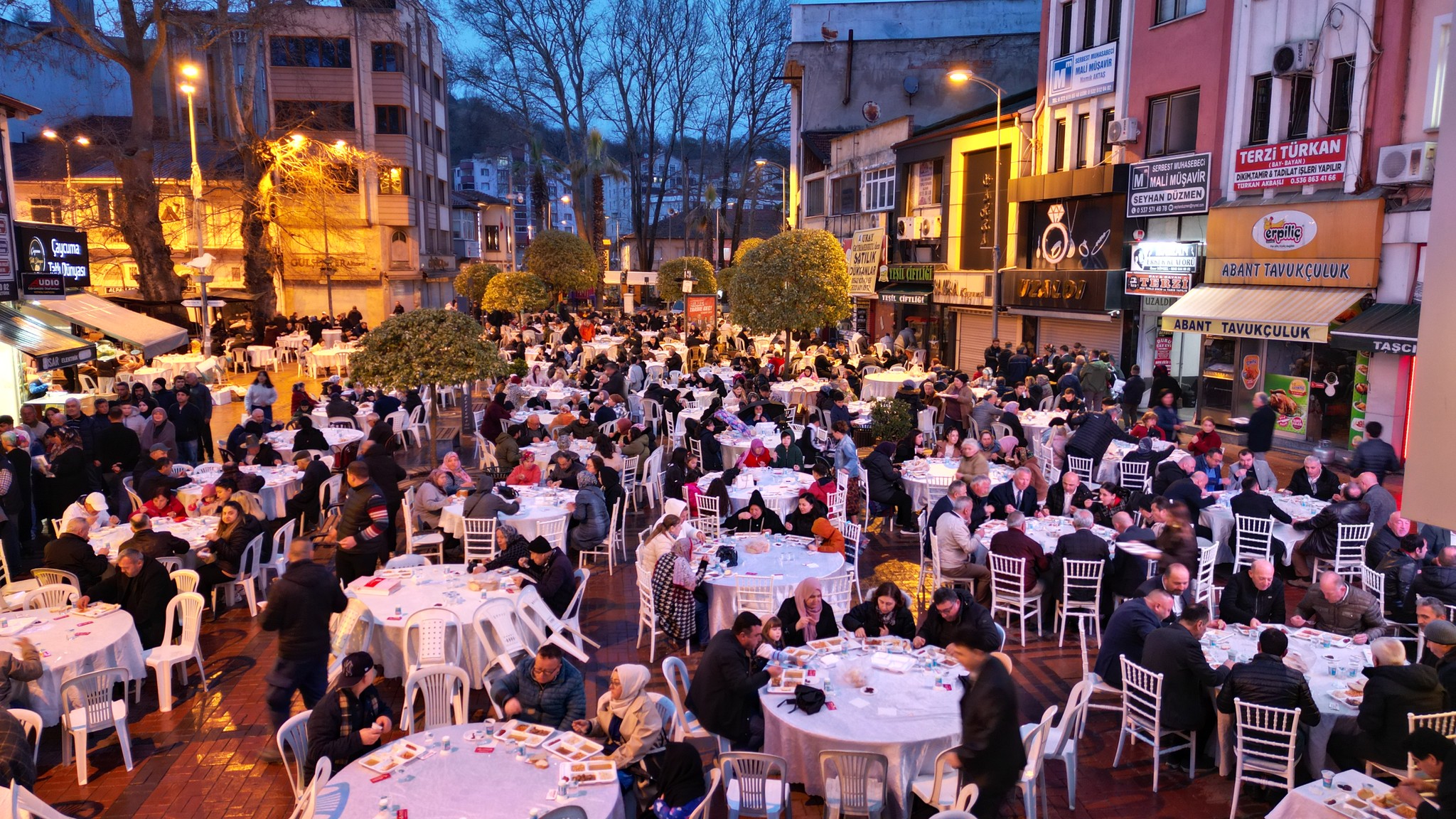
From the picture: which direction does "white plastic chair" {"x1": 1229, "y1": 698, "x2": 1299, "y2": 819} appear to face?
away from the camera

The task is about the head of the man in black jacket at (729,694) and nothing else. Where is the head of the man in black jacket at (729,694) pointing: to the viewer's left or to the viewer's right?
to the viewer's right

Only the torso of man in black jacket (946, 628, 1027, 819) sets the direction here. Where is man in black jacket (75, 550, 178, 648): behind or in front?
in front

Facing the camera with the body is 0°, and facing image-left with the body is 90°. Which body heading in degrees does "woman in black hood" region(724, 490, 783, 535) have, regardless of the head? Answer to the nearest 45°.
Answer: approximately 0°

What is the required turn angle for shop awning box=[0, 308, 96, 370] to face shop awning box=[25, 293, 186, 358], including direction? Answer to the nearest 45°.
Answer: approximately 135° to its left

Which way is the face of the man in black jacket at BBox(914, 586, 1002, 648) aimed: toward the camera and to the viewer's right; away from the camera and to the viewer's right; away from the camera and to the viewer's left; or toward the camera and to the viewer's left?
toward the camera and to the viewer's left

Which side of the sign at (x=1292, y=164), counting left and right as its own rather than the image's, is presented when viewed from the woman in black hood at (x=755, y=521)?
front

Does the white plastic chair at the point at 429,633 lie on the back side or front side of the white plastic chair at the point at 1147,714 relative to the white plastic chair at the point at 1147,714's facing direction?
on the back side

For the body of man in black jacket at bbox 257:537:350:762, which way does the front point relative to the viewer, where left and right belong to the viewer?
facing away from the viewer

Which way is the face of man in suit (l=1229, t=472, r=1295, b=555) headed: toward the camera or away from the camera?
away from the camera

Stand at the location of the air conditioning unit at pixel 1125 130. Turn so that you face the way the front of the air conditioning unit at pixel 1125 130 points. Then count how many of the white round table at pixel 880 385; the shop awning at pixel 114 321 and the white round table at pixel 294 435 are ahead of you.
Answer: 3
